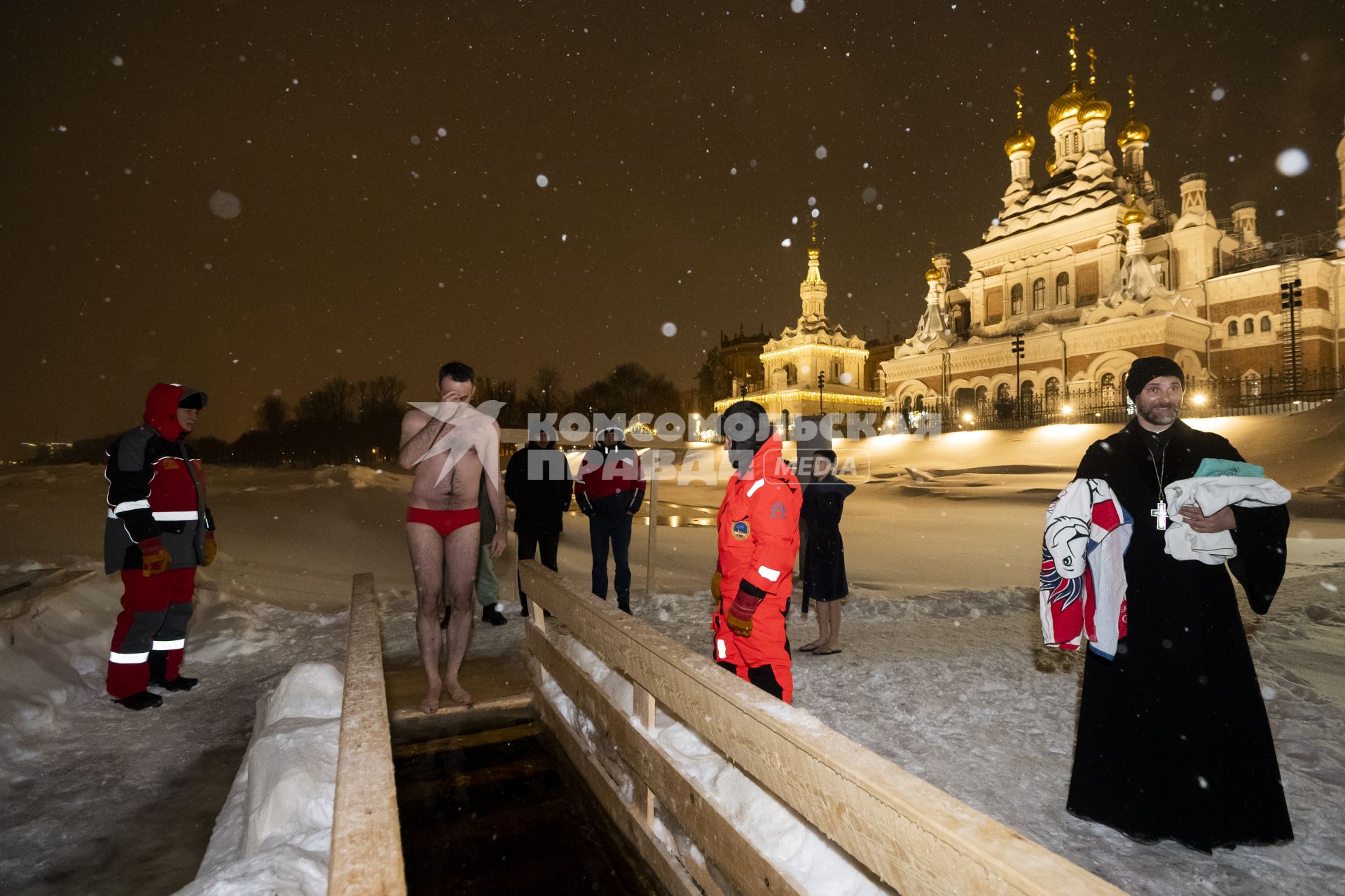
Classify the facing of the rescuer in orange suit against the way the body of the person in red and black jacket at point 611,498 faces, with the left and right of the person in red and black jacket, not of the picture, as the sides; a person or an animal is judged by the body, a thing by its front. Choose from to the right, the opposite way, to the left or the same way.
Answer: to the right

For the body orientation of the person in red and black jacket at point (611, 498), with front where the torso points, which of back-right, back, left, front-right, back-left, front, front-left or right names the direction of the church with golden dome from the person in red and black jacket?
back-left

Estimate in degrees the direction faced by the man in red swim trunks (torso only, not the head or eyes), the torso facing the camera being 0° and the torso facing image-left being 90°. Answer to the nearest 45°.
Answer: approximately 0°

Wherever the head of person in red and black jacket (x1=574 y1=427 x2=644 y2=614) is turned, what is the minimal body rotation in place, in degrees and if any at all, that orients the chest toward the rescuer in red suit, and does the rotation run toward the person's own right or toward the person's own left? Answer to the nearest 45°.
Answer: approximately 45° to the person's own right

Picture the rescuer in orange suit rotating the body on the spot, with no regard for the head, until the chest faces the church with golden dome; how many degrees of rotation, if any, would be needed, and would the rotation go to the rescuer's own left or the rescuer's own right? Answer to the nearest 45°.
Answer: approximately 135° to the rescuer's own right

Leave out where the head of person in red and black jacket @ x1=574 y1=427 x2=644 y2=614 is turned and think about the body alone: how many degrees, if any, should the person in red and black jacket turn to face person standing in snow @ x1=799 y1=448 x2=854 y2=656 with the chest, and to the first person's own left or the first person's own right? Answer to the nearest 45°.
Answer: approximately 45° to the first person's own left

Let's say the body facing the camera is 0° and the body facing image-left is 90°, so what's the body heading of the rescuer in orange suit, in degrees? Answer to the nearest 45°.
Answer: approximately 90°

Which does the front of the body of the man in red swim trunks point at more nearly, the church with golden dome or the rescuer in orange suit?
the rescuer in orange suit

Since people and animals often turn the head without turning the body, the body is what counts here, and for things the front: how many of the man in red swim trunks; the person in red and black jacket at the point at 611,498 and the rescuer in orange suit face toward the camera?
2

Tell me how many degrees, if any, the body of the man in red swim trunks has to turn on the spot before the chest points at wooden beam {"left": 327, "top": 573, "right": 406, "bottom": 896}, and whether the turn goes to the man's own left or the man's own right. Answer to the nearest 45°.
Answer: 0° — they already face it
